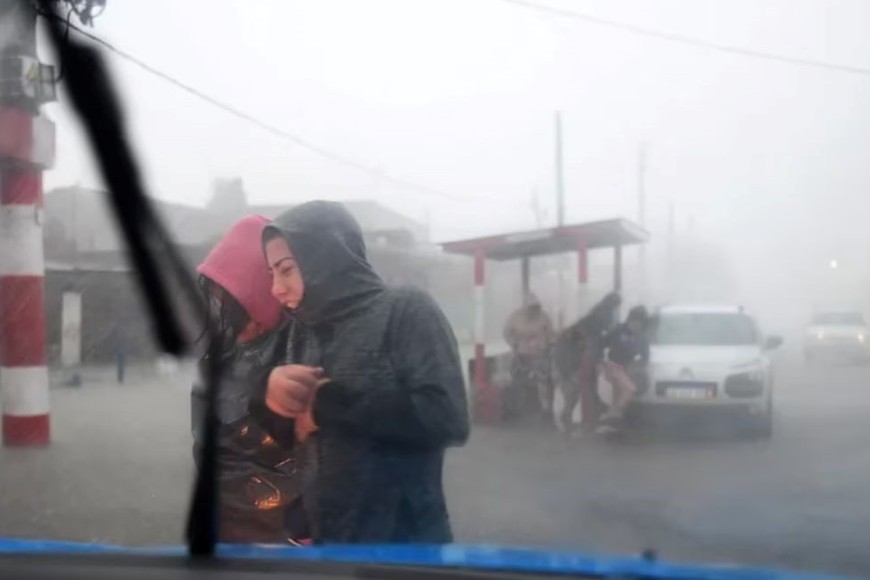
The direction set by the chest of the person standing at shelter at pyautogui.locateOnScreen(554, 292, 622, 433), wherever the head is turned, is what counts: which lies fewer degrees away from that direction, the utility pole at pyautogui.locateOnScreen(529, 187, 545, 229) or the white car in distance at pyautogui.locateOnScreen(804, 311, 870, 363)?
the white car in distance

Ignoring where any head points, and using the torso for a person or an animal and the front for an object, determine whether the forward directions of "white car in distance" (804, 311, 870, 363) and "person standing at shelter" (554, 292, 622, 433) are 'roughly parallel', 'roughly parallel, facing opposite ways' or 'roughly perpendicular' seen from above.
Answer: roughly perpendicular

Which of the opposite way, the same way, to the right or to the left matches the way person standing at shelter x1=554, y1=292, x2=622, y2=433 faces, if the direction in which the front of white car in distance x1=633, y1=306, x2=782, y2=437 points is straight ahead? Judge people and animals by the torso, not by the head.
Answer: to the left

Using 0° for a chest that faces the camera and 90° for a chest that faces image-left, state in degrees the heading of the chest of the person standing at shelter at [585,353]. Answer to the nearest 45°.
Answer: approximately 270°

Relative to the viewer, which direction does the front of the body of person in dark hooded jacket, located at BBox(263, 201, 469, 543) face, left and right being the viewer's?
facing to the left of the viewer
